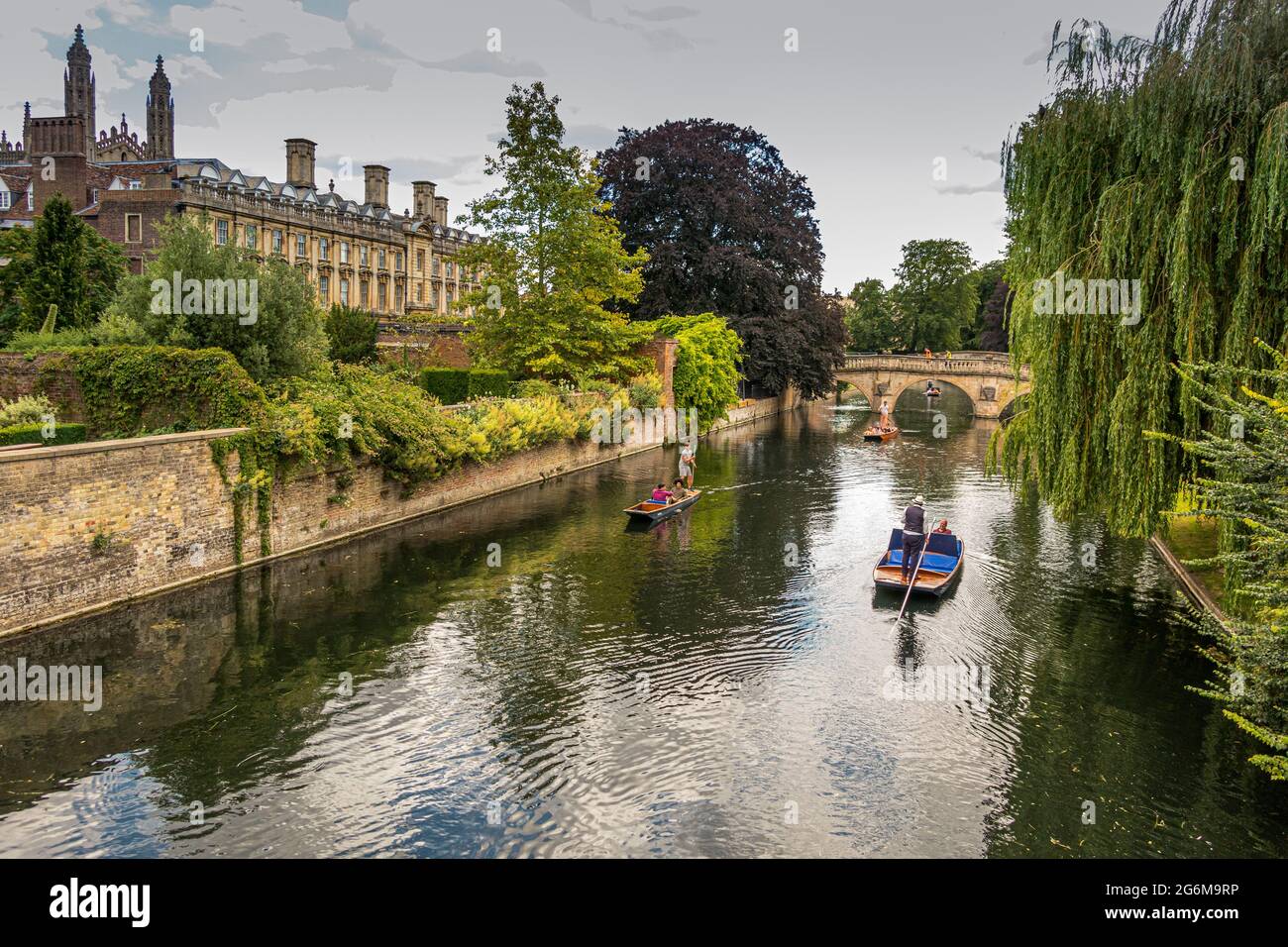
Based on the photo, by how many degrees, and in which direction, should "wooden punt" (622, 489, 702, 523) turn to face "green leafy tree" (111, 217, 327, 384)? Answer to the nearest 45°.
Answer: approximately 45° to its right

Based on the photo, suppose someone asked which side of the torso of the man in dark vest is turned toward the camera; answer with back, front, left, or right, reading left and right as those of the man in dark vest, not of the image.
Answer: back

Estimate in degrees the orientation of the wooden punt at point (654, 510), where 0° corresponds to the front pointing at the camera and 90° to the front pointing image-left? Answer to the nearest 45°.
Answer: approximately 45°

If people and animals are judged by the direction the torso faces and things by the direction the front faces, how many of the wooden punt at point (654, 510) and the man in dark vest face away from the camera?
1

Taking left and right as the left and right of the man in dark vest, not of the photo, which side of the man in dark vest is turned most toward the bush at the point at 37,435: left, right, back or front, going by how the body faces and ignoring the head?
left

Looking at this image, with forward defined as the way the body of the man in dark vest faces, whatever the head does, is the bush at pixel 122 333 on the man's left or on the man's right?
on the man's left

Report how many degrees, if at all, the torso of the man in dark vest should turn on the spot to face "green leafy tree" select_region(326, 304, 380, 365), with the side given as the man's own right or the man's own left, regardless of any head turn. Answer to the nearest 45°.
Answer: approximately 45° to the man's own left

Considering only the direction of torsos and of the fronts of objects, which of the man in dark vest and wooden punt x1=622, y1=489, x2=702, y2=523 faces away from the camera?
the man in dark vest

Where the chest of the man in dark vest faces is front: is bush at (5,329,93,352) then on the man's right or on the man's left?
on the man's left

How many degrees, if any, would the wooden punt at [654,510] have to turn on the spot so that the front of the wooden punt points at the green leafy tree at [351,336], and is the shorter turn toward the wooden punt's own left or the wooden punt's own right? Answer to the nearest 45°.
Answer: approximately 90° to the wooden punt's own right

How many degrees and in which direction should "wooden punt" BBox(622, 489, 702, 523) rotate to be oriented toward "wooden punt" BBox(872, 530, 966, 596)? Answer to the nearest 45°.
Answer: approximately 90° to its left
